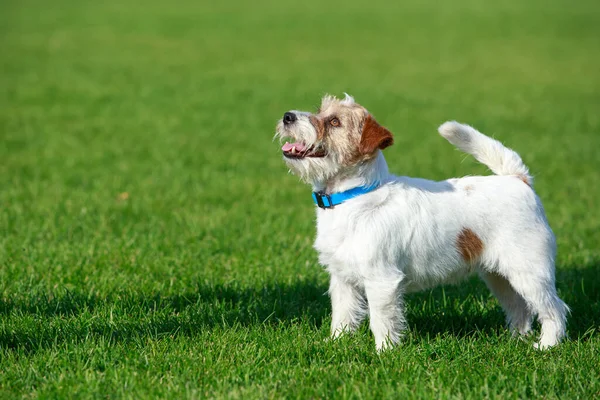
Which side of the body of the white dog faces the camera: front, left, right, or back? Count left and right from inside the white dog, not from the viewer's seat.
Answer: left
